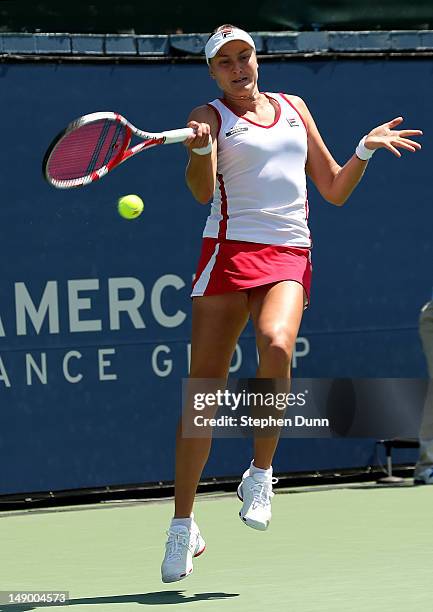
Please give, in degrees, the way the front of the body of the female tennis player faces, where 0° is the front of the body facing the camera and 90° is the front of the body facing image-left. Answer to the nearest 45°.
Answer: approximately 0°
